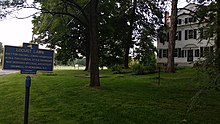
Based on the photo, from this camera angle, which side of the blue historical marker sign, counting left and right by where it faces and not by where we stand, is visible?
front
